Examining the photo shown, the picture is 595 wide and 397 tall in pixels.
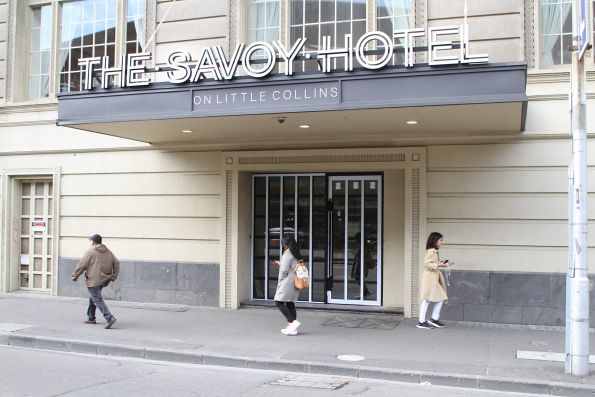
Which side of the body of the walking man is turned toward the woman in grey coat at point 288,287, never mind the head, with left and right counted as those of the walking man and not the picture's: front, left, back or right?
back

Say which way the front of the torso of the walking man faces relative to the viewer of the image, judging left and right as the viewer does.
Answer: facing away from the viewer and to the left of the viewer

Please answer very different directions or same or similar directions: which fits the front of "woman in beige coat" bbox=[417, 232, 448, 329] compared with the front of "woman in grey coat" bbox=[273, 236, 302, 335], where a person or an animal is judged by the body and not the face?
very different directions

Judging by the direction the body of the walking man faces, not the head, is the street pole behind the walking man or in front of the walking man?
behind

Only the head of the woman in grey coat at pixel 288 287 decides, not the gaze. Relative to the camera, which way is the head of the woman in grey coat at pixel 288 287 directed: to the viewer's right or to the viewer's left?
to the viewer's left

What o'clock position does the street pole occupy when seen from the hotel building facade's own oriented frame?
The street pole is roughly at 11 o'clock from the hotel building facade.

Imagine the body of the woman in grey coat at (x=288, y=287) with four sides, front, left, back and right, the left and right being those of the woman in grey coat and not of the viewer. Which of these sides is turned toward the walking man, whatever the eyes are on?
front

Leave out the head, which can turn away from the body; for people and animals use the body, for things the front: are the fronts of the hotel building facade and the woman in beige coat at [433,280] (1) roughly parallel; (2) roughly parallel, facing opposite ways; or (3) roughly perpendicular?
roughly perpendicular
